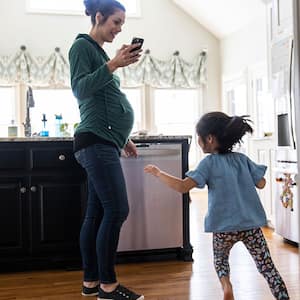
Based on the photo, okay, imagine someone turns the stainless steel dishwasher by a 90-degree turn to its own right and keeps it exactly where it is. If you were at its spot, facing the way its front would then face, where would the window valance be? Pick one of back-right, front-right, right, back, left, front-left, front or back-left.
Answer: right

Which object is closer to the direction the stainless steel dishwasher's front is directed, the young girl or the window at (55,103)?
the young girl

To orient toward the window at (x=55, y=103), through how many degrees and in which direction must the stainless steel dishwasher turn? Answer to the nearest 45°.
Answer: approximately 180°

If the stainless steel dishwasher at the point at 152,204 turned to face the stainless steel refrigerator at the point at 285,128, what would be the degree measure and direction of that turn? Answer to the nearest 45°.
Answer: approximately 135° to its left

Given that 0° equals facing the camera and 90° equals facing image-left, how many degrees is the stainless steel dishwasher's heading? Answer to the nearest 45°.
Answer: approximately 0°

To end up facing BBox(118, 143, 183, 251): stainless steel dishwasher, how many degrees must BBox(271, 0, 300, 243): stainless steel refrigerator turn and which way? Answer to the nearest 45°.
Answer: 0° — it already faces it

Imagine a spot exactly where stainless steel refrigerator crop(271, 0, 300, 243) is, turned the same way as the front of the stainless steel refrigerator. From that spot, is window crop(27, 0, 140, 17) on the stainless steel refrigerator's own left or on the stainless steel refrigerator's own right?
on the stainless steel refrigerator's own right

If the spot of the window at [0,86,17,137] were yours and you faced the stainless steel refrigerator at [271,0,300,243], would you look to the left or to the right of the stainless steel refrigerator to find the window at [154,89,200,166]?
left

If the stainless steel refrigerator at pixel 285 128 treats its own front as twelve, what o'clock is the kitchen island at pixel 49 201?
The kitchen island is roughly at 12 o'clock from the stainless steel refrigerator.
